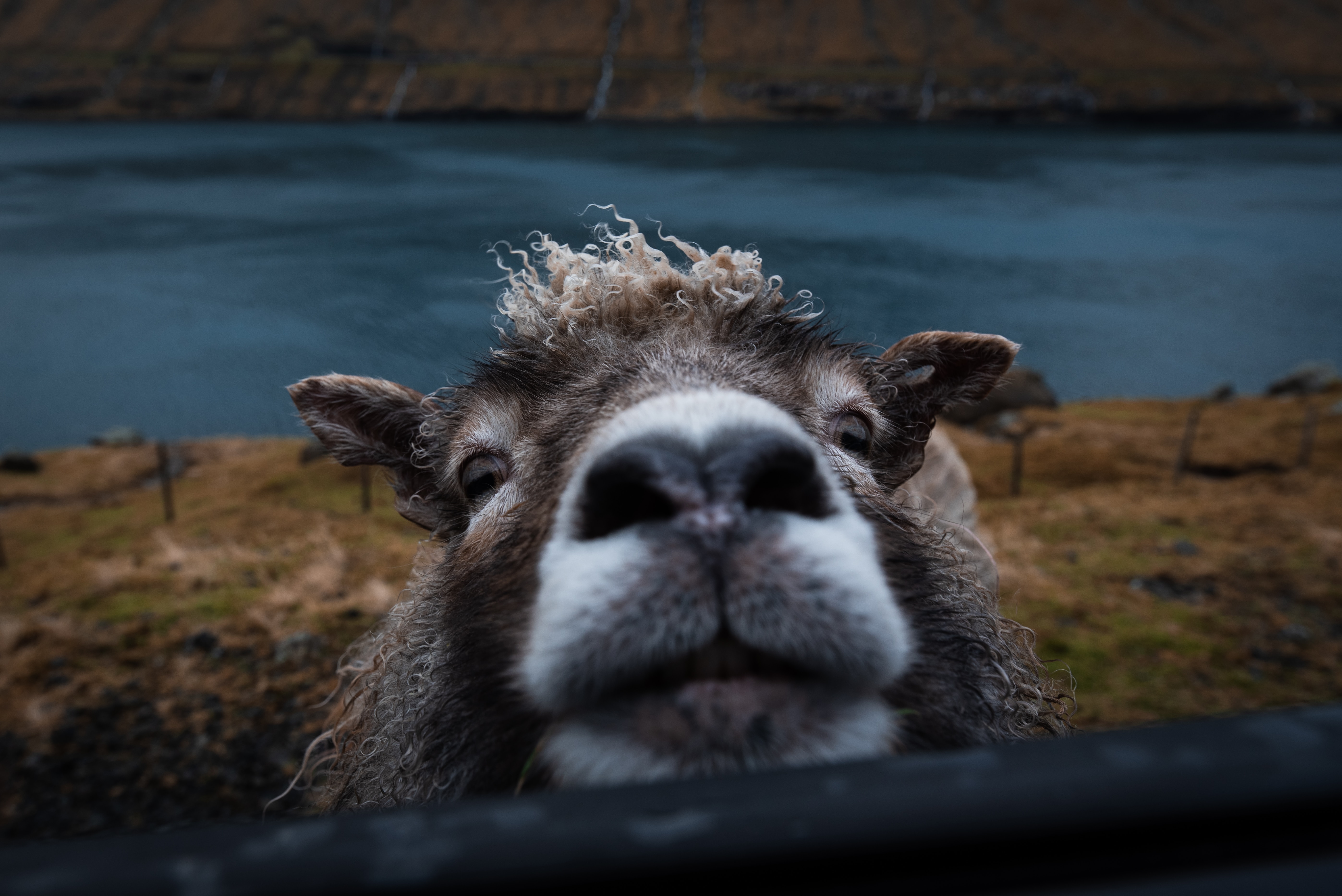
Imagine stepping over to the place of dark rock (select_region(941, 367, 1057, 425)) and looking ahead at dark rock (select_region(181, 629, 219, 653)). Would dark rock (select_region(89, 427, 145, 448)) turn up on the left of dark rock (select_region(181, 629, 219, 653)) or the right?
right

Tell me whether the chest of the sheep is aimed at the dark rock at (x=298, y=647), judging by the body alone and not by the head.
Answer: no

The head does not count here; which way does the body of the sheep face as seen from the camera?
toward the camera

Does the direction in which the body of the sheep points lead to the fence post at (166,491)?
no

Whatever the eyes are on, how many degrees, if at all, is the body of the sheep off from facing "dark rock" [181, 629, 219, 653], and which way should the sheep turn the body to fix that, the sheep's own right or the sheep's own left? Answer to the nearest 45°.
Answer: approximately 135° to the sheep's own right

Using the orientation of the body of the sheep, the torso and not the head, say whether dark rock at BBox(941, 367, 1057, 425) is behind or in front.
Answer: behind

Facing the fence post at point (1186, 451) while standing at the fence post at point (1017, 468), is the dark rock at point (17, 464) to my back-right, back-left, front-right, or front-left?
back-left

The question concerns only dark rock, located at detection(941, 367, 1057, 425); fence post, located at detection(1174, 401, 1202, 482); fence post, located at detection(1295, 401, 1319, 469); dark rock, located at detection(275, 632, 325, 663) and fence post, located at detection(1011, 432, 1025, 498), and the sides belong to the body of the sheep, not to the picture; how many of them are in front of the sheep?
0

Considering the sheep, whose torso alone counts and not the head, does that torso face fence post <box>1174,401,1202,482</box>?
no

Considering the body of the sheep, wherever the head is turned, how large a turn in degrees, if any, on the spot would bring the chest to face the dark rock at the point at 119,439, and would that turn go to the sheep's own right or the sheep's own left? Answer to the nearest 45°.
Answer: approximately 135° to the sheep's own right

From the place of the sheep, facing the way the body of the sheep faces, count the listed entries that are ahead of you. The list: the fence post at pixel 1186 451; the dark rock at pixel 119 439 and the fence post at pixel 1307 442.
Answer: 0

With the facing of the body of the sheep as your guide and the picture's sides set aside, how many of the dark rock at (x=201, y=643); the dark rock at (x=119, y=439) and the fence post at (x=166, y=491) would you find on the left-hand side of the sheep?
0

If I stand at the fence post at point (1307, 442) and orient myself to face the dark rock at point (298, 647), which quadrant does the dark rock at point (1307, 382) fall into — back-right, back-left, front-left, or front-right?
back-right

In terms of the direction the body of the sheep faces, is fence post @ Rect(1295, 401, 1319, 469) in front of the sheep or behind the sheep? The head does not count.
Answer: behind

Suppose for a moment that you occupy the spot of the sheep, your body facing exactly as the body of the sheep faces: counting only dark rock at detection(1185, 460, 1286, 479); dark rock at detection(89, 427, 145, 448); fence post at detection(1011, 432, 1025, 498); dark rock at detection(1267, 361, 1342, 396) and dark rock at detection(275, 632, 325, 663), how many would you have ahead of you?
0

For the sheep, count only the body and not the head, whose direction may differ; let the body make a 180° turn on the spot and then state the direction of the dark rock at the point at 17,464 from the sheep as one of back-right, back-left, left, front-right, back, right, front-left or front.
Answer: front-left

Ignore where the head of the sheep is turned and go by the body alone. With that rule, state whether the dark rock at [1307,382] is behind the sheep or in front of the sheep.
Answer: behind
